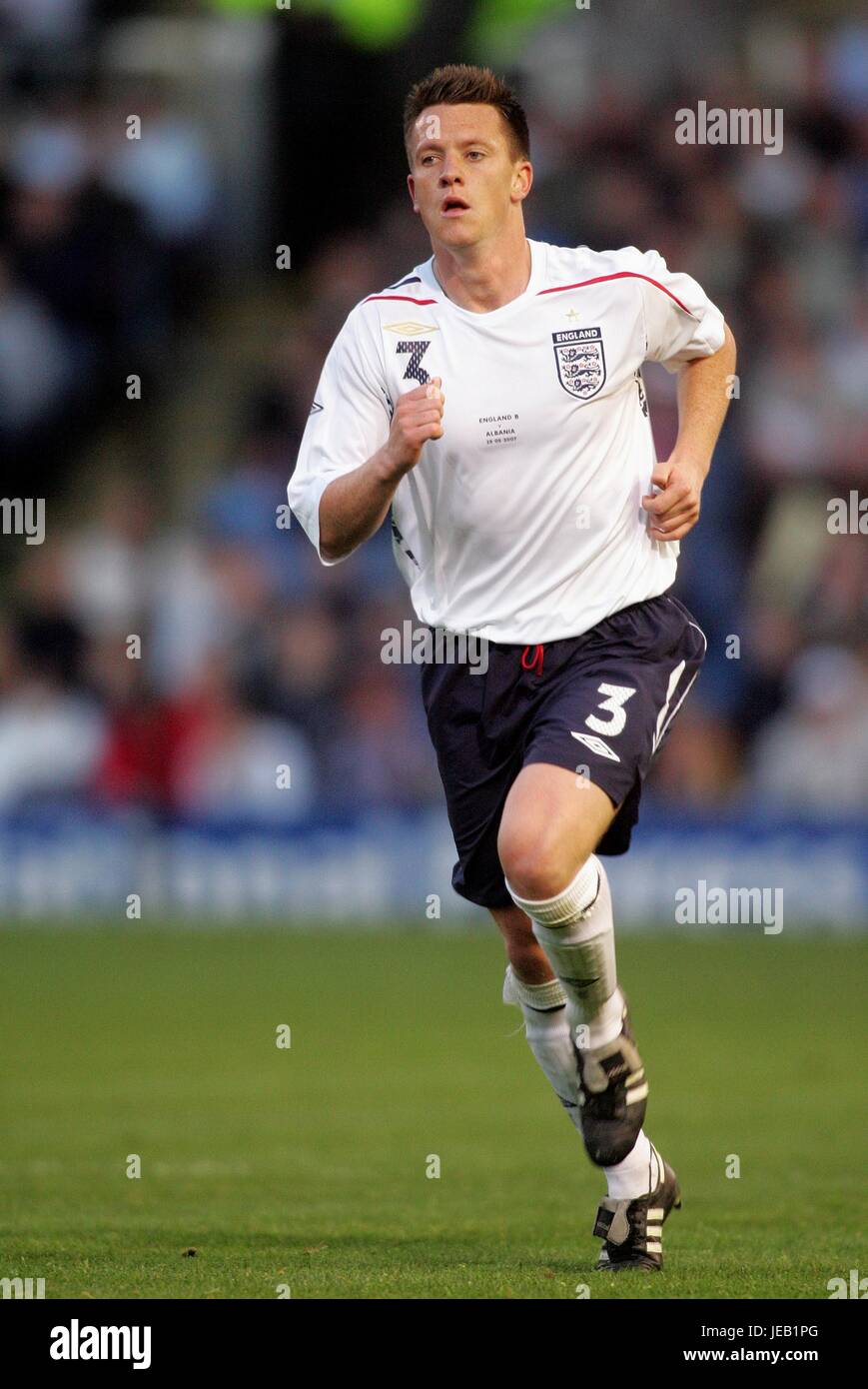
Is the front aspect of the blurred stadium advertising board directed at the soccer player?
yes

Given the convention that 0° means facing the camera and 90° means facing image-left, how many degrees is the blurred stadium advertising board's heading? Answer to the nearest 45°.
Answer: approximately 0°
